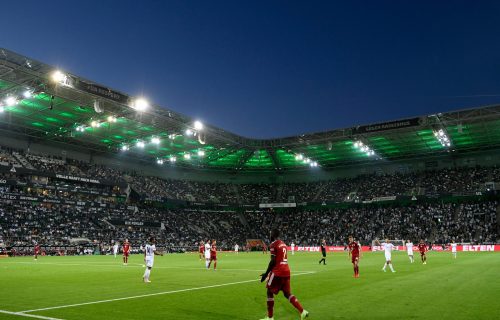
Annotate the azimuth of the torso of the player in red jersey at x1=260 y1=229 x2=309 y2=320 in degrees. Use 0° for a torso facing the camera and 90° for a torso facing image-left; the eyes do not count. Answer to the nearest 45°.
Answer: approximately 135°

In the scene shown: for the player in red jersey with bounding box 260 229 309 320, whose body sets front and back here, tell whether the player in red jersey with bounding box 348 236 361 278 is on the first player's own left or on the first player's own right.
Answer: on the first player's own right
